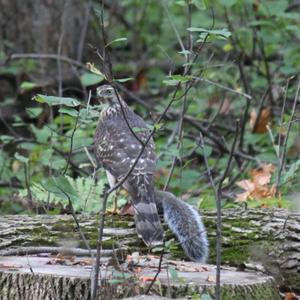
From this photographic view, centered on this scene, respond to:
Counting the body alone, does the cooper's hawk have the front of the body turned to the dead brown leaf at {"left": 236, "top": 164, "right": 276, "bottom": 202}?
no
